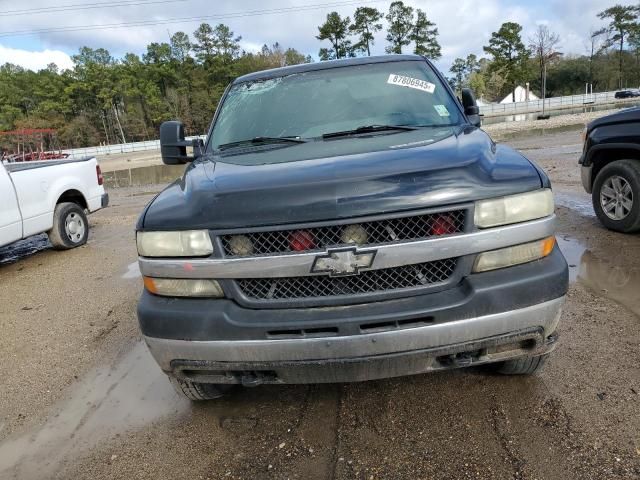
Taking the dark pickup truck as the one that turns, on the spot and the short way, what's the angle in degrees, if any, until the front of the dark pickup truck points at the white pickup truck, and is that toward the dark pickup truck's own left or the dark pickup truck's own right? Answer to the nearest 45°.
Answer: approximately 135° to the dark pickup truck's own right

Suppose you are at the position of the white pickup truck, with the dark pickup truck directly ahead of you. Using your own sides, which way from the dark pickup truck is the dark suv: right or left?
left

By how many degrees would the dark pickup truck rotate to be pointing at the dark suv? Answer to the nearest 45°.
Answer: approximately 135° to its left

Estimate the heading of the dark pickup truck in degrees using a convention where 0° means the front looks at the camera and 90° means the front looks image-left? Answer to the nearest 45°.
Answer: approximately 0°
